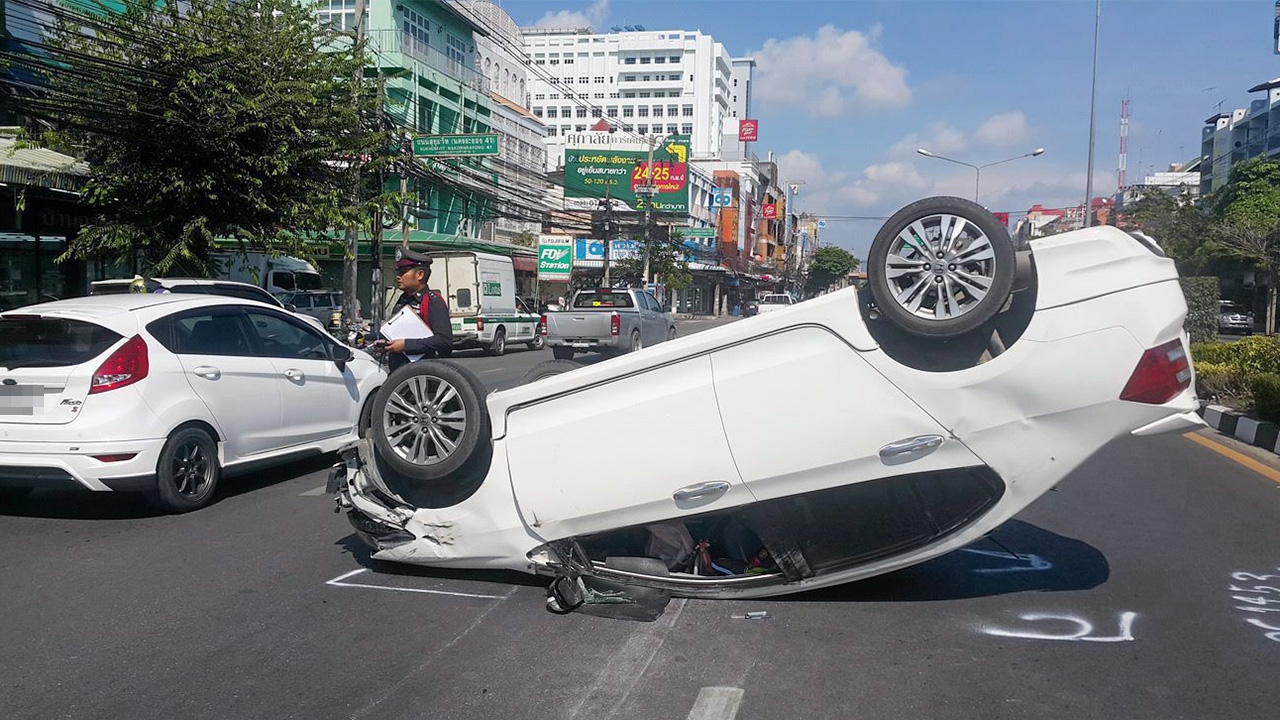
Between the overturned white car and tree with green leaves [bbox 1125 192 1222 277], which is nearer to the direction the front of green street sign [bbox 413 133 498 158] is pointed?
the overturned white car

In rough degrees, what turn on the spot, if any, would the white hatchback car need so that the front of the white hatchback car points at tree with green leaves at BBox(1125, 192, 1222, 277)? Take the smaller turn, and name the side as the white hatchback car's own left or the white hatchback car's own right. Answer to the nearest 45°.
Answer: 0° — it already faces it

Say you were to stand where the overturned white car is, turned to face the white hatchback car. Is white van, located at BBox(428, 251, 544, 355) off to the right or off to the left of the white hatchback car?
right

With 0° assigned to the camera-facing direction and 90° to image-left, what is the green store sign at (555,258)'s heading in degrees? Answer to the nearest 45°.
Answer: approximately 0°

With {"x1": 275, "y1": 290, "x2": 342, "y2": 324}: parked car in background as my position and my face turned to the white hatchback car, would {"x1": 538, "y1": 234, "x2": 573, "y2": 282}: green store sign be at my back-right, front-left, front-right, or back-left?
back-left

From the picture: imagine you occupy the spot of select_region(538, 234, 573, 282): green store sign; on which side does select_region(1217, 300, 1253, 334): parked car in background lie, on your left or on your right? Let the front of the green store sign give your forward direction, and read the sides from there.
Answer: on your left

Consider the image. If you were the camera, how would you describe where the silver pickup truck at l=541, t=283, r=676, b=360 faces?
facing away from the viewer and to the right of the viewer

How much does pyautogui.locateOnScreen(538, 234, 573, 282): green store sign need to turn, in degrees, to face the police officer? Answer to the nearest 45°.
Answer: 0° — it already faces them
